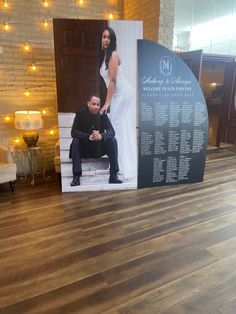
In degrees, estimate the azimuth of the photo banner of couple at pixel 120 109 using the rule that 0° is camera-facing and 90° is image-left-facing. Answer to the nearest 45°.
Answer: approximately 0°

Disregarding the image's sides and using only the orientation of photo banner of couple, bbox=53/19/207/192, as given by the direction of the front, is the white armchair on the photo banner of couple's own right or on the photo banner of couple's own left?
on the photo banner of couple's own right

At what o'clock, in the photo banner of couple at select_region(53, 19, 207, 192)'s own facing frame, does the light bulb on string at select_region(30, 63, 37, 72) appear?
The light bulb on string is roughly at 4 o'clock from the photo banner of couple.

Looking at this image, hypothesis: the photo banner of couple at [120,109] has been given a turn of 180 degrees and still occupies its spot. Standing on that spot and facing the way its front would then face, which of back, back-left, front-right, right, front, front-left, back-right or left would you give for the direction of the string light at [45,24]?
front-left

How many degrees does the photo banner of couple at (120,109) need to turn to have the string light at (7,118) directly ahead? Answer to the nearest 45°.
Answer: approximately 90° to its right

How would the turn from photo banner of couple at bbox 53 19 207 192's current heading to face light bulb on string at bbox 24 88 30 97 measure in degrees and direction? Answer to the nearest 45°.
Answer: approximately 135° to its right

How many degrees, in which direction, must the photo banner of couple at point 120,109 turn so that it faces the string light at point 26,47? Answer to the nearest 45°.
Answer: approximately 135° to its right

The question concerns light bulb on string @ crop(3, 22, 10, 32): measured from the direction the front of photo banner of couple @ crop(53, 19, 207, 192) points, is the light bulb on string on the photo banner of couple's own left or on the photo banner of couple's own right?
on the photo banner of couple's own right
